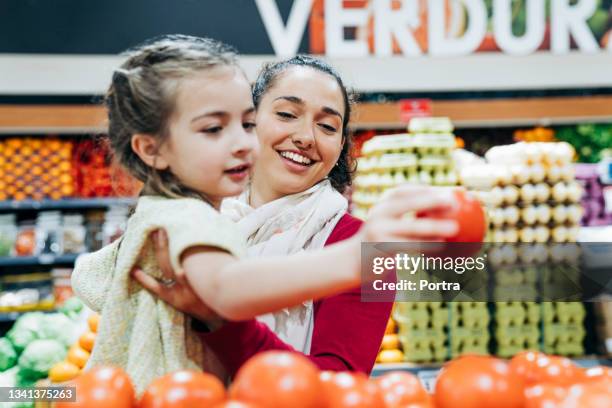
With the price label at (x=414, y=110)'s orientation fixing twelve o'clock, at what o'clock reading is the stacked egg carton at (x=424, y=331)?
The stacked egg carton is roughly at 12 o'clock from the price label.

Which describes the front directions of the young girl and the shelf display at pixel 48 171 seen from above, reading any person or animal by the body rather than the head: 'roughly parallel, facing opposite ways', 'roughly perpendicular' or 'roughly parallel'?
roughly perpendicular

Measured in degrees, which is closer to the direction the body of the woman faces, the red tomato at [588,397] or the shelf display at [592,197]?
the red tomato

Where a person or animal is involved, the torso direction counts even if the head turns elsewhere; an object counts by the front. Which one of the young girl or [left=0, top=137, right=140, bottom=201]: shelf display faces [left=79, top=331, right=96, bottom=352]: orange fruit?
the shelf display

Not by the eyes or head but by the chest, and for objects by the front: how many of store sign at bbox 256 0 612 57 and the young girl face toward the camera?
1

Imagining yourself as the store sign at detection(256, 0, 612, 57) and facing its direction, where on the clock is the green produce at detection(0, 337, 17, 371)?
The green produce is roughly at 1 o'clock from the store sign.

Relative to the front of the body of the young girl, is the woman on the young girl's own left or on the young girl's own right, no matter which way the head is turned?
on the young girl's own left

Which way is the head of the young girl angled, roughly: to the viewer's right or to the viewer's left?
to the viewer's right

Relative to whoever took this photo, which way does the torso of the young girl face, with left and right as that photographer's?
facing to the right of the viewer

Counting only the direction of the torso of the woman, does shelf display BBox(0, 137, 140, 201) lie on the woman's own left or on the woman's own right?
on the woman's own right
